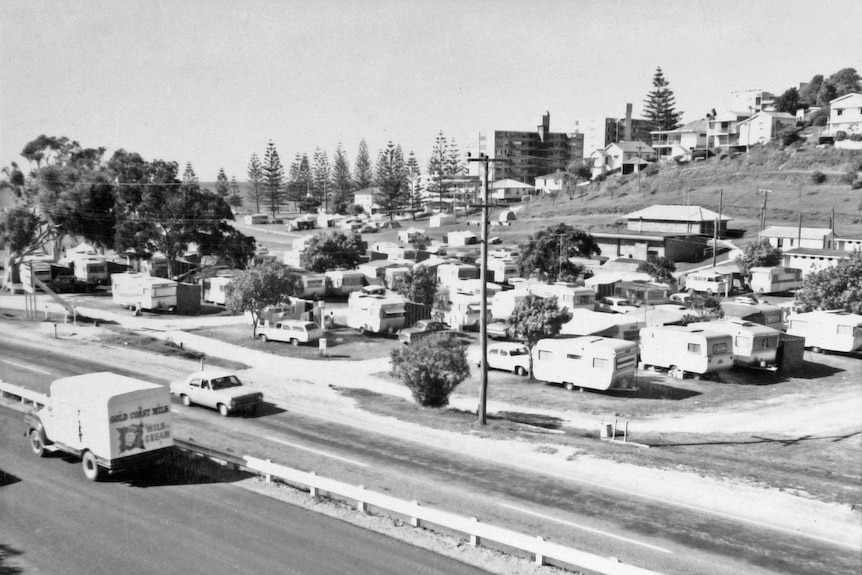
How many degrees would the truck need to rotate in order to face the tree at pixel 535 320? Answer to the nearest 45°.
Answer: approximately 90° to its right

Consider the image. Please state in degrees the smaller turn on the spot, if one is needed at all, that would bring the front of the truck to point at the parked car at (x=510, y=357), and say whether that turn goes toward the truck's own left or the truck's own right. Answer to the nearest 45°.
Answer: approximately 90° to the truck's own right

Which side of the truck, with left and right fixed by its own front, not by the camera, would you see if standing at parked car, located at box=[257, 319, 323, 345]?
right

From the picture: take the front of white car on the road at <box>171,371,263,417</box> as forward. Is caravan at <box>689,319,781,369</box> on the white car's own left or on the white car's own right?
on the white car's own left

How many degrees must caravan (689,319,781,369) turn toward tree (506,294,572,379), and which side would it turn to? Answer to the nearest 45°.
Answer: approximately 90° to its right

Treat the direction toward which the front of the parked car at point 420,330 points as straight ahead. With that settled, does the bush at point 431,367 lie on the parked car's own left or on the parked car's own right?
on the parked car's own left

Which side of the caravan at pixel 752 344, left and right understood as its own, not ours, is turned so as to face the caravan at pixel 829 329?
left

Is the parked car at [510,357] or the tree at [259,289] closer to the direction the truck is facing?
the tree

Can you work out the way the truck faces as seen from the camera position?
facing away from the viewer and to the left of the viewer

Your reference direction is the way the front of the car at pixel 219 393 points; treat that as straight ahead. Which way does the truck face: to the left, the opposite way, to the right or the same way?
the opposite way

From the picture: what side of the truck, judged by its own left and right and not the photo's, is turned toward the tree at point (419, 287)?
right
